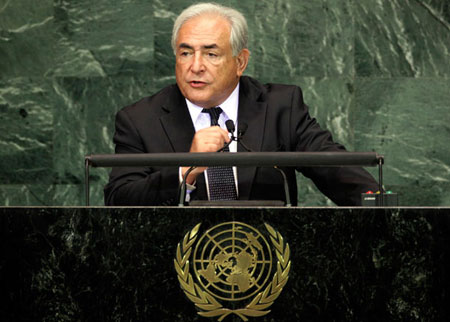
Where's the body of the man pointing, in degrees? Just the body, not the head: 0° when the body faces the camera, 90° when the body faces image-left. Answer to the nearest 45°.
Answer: approximately 0°
